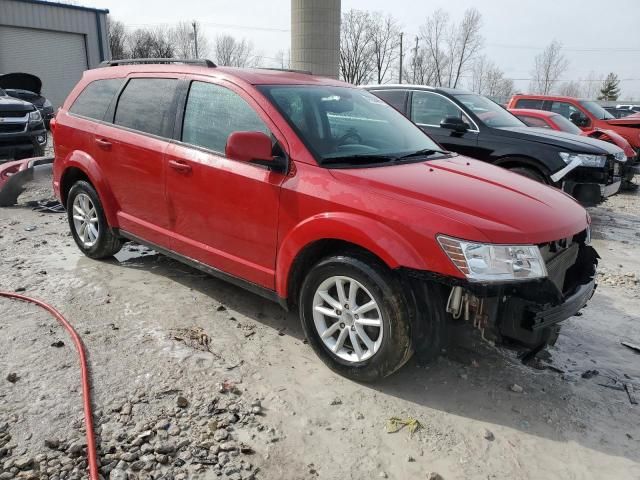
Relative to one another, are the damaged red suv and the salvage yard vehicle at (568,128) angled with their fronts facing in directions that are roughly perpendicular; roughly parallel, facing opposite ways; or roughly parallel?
roughly parallel

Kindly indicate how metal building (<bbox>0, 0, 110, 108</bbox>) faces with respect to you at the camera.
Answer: facing the viewer and to the right of the viewer

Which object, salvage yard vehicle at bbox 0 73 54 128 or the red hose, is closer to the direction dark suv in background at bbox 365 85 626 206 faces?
the red hose

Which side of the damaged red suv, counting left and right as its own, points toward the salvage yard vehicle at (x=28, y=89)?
back

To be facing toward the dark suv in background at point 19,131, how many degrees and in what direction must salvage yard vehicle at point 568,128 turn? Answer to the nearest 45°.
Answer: approximately 135° to its right

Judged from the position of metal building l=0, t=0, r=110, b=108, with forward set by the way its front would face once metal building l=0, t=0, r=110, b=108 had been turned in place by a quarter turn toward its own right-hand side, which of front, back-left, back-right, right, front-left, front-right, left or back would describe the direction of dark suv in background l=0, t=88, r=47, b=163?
front-left

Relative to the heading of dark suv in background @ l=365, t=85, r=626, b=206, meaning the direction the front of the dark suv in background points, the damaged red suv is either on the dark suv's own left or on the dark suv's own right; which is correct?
on the dark suv's own right

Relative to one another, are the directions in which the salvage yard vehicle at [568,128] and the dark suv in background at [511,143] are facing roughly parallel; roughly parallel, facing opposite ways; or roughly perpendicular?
roughly parallel

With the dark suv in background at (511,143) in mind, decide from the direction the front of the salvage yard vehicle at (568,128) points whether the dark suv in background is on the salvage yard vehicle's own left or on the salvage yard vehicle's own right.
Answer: on the salvage yard vehicle's own right

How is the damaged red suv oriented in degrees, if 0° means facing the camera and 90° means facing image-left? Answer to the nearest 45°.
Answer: approximately 315°

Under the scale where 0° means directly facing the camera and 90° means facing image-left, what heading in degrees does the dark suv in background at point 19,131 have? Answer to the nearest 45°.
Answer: approximately 315°

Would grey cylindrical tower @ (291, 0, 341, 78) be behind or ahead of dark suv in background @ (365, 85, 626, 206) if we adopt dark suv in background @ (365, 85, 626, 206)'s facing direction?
behind

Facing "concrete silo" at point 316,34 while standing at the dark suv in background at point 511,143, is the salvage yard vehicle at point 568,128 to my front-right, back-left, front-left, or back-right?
front-right

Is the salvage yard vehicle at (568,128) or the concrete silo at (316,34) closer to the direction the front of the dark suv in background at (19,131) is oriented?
the salvage yard vehicle

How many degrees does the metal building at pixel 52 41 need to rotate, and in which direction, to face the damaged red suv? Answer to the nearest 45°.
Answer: approximately 45° to its right

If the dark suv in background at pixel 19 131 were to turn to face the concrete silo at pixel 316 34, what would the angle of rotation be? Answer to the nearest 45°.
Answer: approximately 90° to its left
